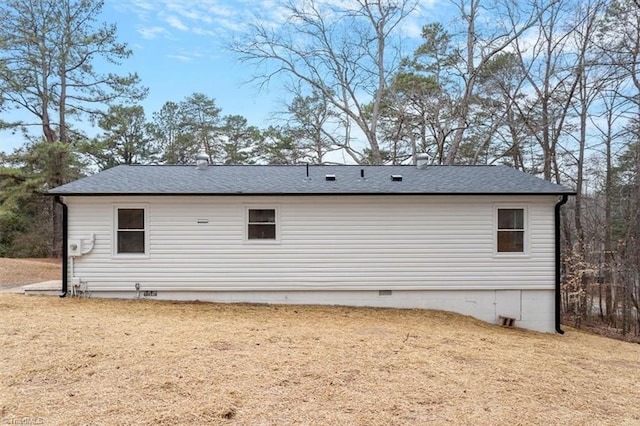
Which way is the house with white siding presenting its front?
away from the camera

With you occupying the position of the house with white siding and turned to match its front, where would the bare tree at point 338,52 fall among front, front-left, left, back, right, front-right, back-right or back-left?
front
